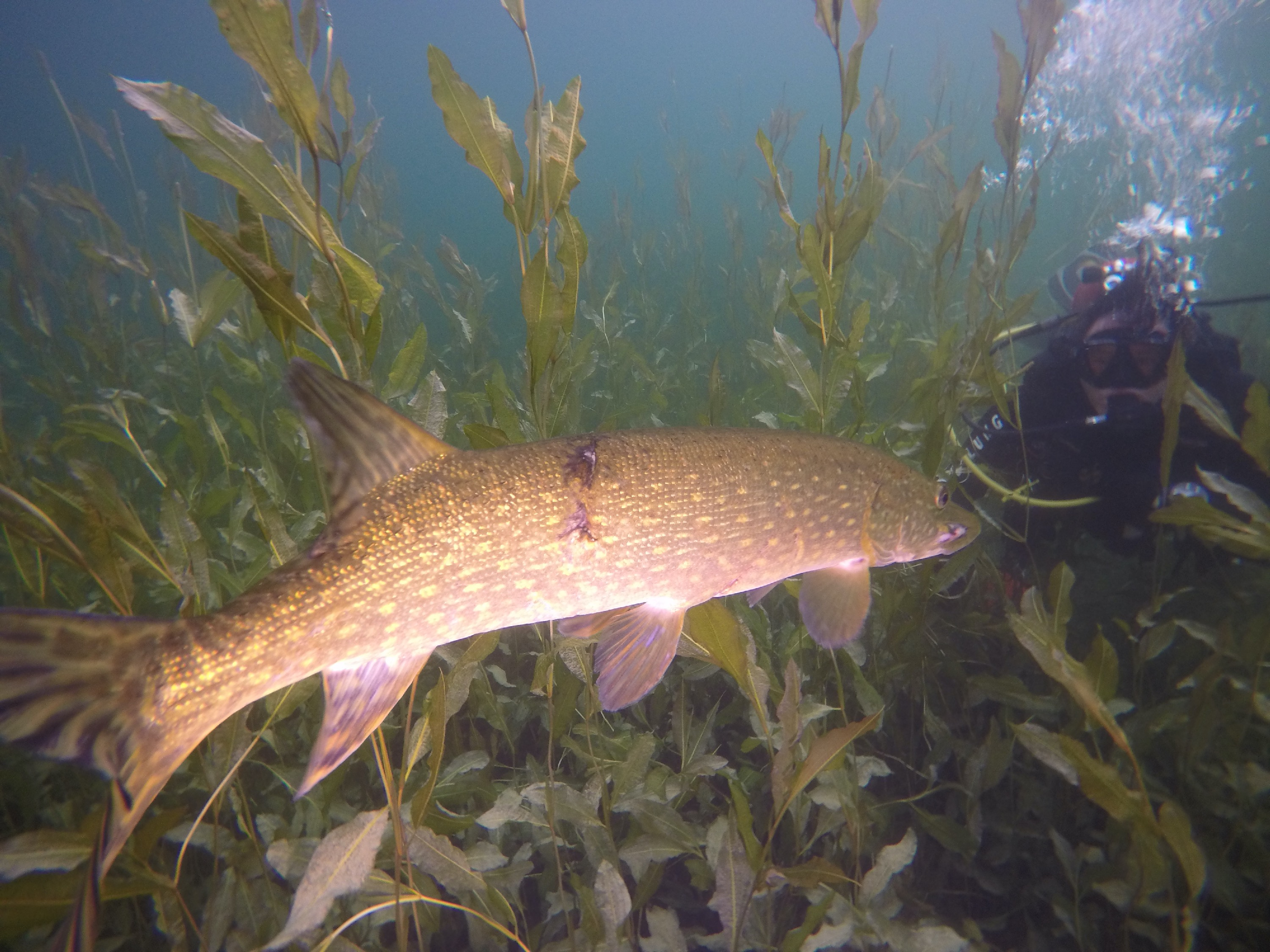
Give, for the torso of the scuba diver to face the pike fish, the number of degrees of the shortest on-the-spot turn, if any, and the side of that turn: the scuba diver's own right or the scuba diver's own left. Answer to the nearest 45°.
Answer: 0° — they already face it

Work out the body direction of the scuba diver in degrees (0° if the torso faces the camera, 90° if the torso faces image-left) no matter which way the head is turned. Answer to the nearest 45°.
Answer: approximately 0°

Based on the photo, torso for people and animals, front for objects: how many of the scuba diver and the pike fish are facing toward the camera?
1

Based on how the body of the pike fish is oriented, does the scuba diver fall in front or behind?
in front

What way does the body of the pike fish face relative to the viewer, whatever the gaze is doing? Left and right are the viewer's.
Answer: facing away from the viewer and to the right of the viewer

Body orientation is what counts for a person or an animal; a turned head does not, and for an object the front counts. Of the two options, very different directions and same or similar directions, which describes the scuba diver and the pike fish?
very different directions
